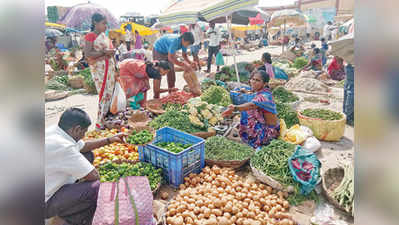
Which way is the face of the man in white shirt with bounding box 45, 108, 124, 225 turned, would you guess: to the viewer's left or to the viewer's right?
to the viewer's right

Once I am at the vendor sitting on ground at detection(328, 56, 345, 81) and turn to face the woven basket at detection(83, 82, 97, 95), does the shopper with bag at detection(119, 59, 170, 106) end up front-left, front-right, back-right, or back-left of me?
front-left

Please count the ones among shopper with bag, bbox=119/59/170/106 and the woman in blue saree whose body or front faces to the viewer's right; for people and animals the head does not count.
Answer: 1
